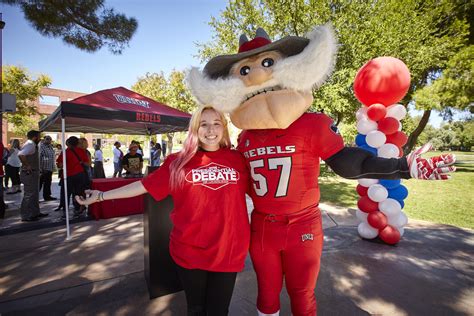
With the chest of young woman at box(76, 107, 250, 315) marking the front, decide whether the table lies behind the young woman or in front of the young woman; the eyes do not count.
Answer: behind

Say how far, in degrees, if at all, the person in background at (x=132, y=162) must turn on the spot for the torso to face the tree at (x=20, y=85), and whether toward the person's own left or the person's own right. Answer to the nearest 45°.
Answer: approximately 135° to the person's own right

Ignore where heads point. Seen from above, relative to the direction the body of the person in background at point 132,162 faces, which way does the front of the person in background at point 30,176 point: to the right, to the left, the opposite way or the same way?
to the left

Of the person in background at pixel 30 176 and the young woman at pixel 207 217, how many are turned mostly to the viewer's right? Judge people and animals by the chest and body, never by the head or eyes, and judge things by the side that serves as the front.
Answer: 1

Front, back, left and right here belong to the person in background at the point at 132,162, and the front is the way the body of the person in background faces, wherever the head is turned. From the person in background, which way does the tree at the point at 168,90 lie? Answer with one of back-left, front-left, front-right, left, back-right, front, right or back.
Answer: back

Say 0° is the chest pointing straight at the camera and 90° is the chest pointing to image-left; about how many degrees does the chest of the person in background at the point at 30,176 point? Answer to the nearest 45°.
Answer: approximately 270°

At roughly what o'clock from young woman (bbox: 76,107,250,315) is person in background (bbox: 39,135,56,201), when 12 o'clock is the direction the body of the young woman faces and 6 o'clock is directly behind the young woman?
The person in background is roughly at 5 o'clock from the young woman.

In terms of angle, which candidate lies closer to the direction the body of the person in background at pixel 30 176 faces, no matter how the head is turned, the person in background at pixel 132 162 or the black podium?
the person in background

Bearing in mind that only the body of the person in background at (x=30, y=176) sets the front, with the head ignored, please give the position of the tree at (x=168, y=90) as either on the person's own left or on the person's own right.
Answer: on the person's own left

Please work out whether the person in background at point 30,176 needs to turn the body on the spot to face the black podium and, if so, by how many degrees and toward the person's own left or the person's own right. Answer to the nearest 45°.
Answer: approximately 90° to the person's own right

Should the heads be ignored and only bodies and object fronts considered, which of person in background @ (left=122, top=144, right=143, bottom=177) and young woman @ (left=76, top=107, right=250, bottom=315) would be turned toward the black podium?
the person in background
